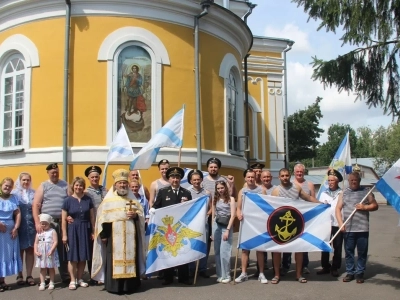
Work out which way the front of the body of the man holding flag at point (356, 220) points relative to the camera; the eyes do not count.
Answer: toward the camera

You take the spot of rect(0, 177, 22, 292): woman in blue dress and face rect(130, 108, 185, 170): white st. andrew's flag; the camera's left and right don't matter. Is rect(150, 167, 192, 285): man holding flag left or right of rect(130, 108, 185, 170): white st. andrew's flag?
right

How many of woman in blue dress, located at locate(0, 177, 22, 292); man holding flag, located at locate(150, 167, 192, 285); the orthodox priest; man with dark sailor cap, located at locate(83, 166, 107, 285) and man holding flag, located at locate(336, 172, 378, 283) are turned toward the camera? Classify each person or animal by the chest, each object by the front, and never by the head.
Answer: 5

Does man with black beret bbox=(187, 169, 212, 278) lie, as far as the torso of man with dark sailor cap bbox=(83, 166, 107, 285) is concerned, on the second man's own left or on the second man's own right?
on the second man's own left

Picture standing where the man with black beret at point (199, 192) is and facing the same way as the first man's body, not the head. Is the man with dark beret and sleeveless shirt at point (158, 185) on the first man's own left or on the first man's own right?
on the first man's own right

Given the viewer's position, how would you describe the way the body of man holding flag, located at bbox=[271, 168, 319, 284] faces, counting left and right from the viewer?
facing the viewer

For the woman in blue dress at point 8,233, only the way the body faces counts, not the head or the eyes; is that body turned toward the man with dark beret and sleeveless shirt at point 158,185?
no

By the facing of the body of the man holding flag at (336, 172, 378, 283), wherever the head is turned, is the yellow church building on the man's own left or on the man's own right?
on the man's own right

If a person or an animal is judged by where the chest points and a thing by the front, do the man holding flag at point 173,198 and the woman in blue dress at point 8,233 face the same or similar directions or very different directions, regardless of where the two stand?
same or similar directions

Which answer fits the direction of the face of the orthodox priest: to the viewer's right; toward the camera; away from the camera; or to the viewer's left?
toward the camera

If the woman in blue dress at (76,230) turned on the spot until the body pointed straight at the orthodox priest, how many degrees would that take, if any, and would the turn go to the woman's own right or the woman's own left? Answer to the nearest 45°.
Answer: approximately 45° to the woman's own left

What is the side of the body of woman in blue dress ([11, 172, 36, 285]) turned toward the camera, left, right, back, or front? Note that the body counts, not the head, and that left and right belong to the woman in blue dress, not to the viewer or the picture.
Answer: front

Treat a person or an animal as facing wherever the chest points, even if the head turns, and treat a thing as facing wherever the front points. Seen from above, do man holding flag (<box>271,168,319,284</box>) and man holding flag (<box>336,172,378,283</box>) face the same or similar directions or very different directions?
same or similar directions

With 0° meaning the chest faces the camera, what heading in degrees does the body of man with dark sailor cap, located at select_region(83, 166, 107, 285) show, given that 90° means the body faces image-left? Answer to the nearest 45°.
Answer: approximately 0°
